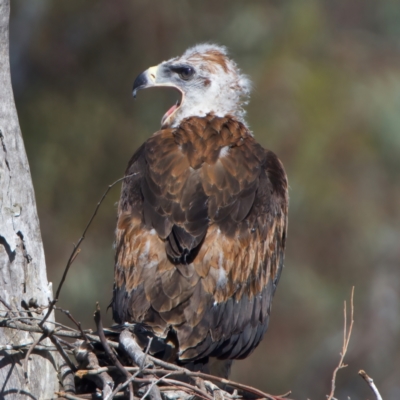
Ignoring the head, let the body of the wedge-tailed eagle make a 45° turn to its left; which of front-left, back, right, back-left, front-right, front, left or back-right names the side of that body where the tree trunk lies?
left

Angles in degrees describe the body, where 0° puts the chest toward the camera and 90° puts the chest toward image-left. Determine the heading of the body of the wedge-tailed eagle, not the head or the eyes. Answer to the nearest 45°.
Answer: approximately 180°
